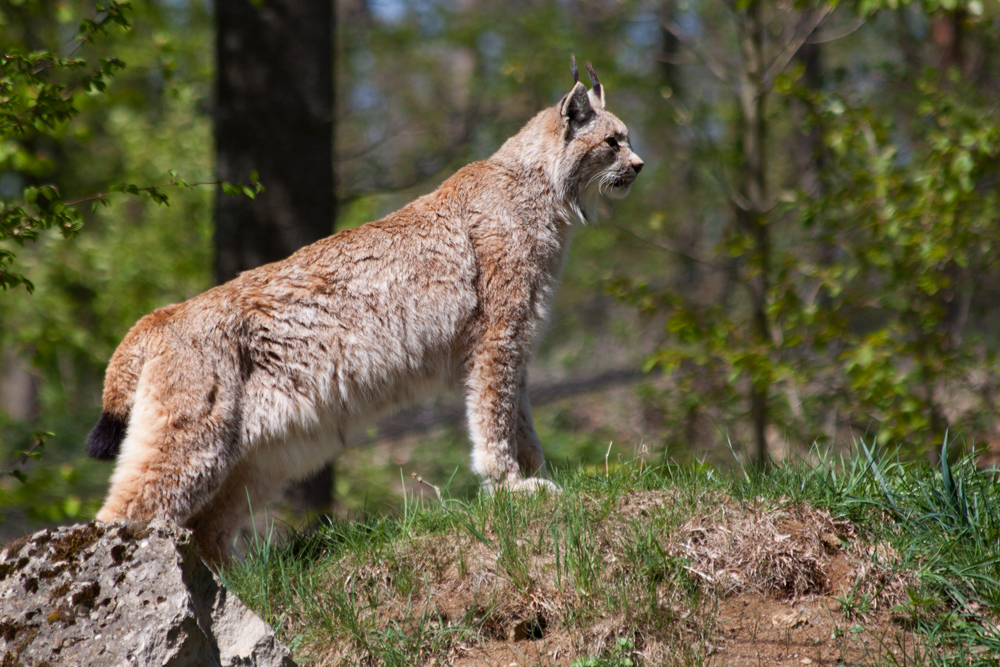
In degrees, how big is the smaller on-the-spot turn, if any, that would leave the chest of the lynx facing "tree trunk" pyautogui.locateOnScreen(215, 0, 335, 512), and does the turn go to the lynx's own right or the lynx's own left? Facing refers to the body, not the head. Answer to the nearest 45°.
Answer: approximately 90° to the lynx's own left

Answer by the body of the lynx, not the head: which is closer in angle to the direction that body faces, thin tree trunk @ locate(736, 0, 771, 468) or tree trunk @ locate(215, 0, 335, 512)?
the thin tree trunk

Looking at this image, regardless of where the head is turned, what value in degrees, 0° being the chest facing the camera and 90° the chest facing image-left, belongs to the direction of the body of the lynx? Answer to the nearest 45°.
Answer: approximately 270°

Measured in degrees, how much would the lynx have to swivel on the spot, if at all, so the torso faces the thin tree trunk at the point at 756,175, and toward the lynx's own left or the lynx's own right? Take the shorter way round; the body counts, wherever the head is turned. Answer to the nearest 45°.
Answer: approximately 45° to the lynx's own left
